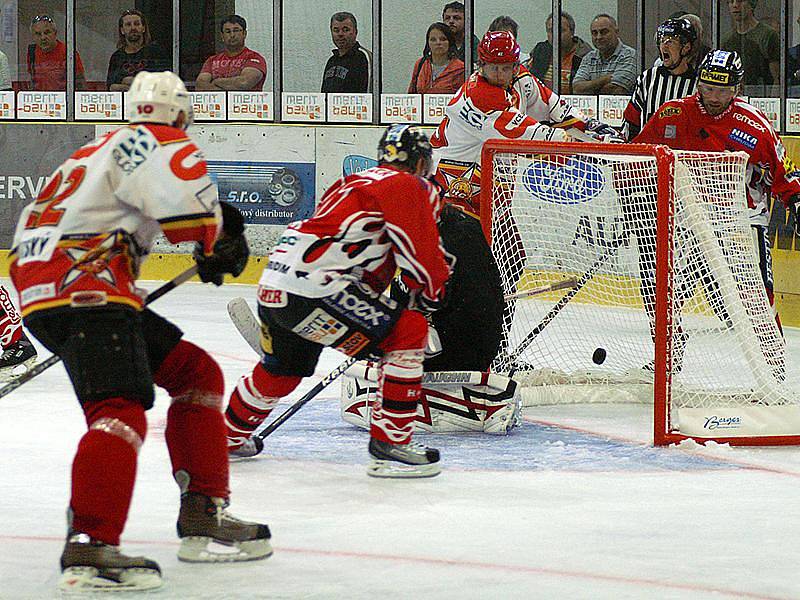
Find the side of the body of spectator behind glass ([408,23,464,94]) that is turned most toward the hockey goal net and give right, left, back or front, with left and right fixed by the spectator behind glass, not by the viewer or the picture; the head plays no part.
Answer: front

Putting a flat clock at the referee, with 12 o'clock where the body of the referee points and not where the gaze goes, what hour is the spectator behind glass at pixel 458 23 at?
The spectator behind glass is roughly at 4 o'clock from the referee.

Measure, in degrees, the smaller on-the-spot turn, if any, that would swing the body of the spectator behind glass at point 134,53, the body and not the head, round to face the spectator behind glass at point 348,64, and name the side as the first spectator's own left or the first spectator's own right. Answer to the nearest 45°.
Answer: approximately 45° to the first spectator's own left

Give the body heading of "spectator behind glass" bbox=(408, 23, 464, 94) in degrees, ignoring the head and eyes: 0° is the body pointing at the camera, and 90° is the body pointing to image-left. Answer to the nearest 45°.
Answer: approximately 0°

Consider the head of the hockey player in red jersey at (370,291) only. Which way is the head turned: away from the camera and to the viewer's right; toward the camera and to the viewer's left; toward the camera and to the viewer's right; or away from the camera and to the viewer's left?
away from the camera and to the viewer's right

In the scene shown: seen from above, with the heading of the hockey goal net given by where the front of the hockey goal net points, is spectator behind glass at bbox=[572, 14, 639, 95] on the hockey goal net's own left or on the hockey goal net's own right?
on the hockey goal net's own right

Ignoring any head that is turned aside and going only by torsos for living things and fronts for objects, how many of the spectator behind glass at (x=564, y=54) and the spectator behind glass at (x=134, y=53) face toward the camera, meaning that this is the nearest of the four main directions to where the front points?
2

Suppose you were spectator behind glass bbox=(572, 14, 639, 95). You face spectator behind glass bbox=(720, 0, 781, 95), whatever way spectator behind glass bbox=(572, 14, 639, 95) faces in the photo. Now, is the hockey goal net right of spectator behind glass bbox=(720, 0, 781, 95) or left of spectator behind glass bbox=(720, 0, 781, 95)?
right

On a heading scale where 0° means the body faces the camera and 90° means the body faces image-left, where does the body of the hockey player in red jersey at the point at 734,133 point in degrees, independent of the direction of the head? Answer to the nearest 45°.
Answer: approximately 0°
